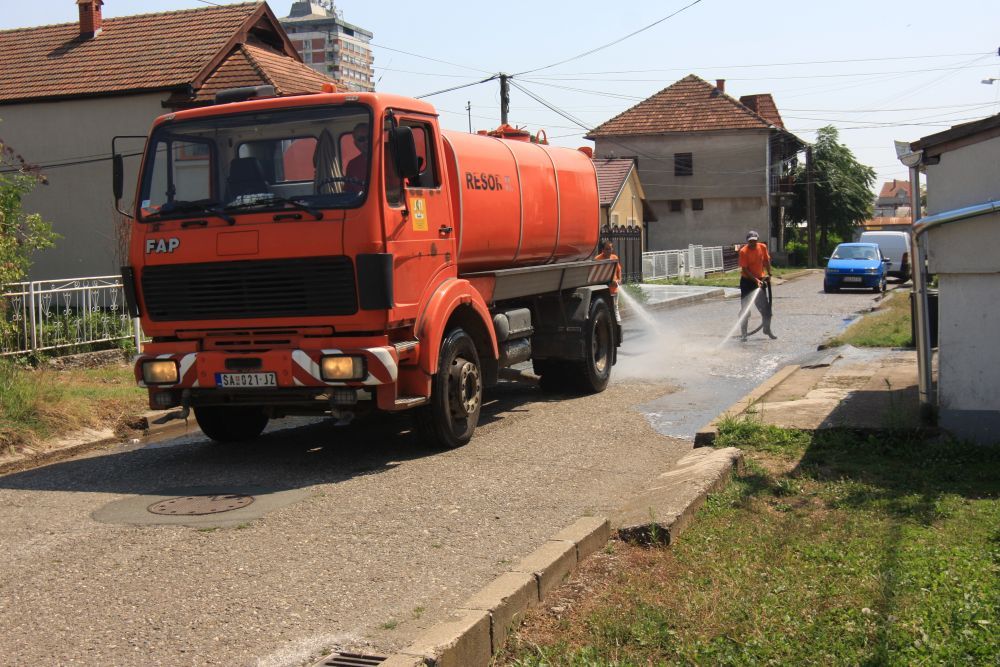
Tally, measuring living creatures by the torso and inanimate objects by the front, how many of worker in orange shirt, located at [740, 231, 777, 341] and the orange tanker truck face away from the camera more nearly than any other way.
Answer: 0

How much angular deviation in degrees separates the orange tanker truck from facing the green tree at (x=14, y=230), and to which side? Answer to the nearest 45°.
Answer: approximately 90° to its right

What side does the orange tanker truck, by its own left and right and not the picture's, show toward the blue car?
back

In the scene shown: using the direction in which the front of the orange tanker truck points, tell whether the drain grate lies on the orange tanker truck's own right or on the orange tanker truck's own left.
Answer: on the orange tanker truck's own left

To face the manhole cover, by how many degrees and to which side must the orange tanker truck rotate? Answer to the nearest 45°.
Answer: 0° — it already faces it

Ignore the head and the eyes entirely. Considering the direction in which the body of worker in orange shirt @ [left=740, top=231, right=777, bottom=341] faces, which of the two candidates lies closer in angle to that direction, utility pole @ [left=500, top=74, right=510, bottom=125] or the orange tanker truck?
the orange tanker truck

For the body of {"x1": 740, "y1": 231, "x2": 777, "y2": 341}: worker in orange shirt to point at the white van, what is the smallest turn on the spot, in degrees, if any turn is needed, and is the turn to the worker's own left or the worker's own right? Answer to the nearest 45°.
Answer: approximately 180°

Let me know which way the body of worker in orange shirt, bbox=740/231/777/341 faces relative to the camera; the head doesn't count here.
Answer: toward the camera

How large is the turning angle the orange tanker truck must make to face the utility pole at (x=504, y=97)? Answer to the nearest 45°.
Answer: approximately 135° to its right

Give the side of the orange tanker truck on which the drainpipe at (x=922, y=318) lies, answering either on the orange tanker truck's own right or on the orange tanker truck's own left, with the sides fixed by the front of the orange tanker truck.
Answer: on the orange tanker truck's own left

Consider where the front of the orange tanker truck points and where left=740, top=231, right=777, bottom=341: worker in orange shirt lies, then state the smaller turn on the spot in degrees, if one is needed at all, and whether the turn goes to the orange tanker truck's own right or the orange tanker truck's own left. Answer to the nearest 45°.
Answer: approximately 180°

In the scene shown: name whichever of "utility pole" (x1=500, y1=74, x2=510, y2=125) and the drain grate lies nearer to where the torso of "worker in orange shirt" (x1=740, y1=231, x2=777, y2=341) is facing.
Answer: the drain grate

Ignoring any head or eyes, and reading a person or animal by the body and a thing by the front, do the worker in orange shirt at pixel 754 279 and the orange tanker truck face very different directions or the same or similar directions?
same or similar directions

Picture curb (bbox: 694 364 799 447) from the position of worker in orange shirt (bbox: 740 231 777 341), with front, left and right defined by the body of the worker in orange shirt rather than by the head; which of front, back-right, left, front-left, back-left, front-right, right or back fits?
front
